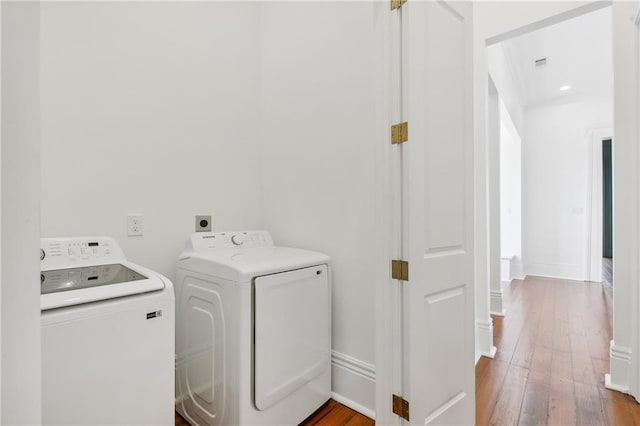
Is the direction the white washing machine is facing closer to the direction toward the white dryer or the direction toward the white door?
the white door

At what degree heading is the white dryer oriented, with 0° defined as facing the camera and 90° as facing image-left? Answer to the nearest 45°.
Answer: approximately 315°

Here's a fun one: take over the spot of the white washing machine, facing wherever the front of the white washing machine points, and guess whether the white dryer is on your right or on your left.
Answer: on your left

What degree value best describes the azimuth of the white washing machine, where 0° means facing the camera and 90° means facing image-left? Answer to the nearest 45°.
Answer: approximately 315°

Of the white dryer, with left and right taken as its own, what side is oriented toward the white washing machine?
right
